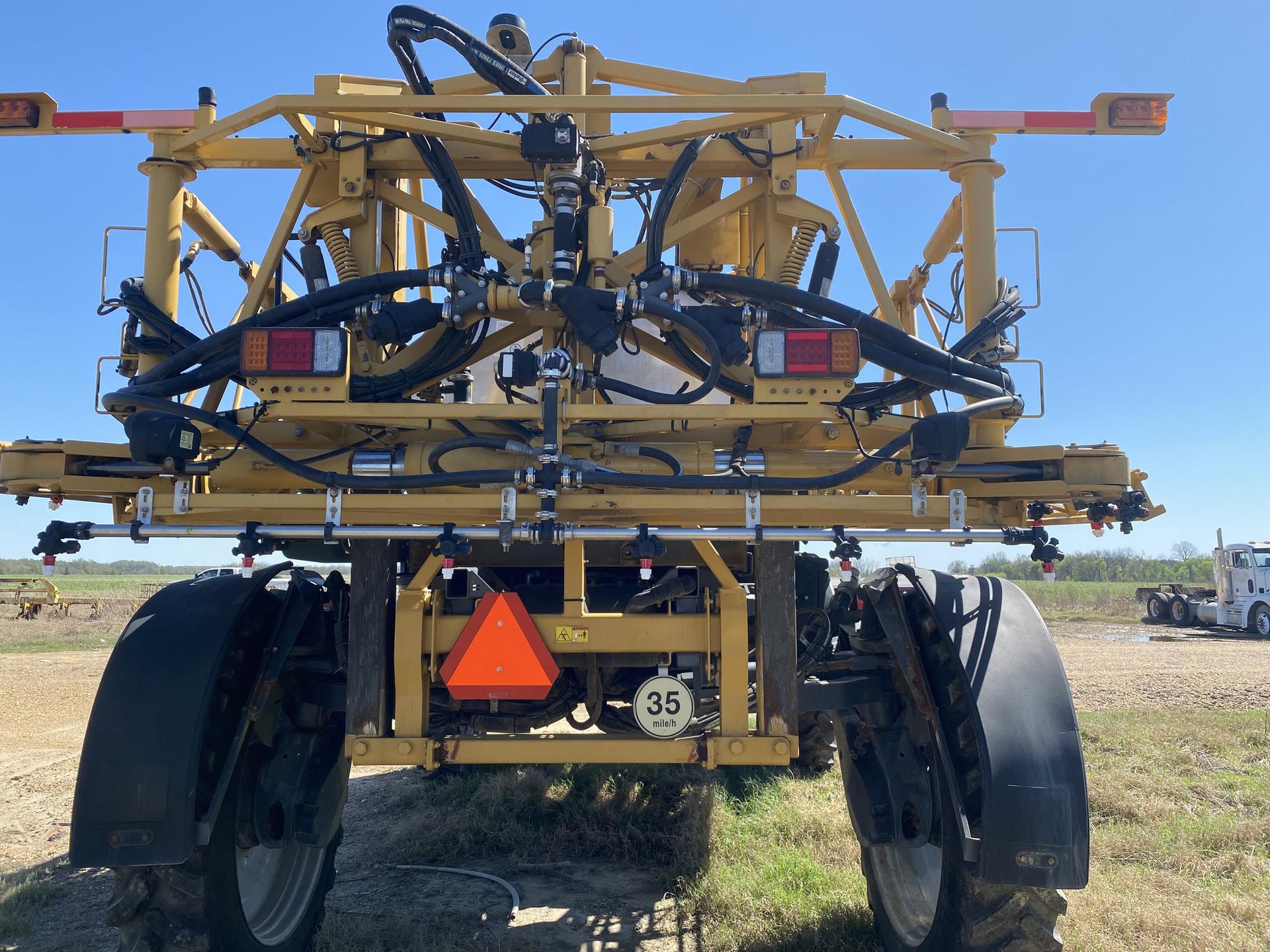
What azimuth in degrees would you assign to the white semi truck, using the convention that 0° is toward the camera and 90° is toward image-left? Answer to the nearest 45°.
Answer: approximately 315°
